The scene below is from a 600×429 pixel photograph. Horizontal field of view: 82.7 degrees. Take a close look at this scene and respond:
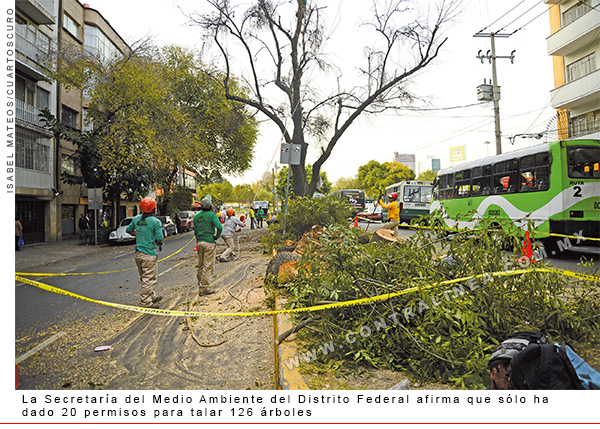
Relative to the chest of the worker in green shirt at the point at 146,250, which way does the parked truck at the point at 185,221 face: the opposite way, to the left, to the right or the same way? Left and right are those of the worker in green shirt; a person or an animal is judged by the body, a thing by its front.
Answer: the opposite way

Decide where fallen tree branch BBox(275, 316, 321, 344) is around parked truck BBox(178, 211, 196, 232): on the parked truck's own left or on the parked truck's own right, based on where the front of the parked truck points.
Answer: on the parked truck's own left

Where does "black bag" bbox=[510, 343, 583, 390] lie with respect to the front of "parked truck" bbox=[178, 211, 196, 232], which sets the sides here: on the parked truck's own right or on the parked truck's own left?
on the parked truck's own left

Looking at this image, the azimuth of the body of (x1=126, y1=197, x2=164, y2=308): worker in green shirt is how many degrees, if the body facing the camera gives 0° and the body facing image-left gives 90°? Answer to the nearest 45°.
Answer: approximately 225°

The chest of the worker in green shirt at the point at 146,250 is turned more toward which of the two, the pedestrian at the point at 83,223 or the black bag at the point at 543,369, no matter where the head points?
the pedestrian

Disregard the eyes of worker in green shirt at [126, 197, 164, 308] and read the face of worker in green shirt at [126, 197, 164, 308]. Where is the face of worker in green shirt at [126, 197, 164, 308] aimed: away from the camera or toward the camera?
away from the camera

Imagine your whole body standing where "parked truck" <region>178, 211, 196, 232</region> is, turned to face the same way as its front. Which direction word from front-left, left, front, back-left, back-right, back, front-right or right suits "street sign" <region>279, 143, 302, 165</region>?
front-left

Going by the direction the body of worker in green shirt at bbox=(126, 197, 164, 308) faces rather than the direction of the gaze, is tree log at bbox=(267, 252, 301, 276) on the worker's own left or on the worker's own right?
on the worker's own right
